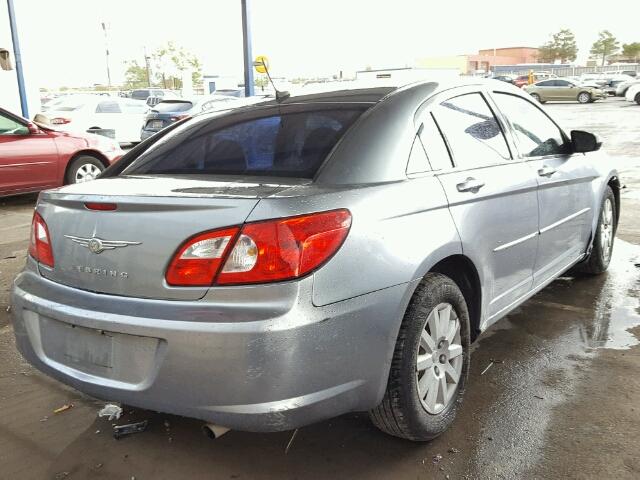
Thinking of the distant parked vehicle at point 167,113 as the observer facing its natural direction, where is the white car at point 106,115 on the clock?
The white car is roughly at 9 o'clock from the distant parked vehicle.

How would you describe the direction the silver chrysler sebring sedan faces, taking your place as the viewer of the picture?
facing away from the viewer and to the right of the viewer

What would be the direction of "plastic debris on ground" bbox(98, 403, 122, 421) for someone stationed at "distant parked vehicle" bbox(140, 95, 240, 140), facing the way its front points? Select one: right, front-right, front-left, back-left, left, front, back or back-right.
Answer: back-right

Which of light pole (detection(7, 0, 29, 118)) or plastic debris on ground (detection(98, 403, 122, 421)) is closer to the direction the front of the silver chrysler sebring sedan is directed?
the light pole

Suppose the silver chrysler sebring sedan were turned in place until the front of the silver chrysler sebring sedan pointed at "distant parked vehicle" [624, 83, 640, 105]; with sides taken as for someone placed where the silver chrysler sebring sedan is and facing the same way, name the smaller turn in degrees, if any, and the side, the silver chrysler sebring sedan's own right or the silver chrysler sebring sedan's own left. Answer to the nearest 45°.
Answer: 0° — it already faces it

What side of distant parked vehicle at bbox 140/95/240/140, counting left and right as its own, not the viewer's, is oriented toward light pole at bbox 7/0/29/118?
left
